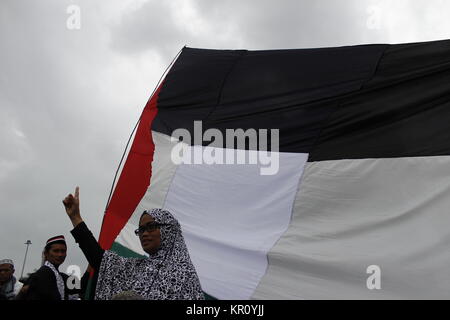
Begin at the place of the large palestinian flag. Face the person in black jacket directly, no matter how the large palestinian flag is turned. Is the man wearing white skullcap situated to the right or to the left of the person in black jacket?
right

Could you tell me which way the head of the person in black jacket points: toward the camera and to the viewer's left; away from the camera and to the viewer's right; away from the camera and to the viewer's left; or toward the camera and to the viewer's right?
toward the camera and to the viewer's right

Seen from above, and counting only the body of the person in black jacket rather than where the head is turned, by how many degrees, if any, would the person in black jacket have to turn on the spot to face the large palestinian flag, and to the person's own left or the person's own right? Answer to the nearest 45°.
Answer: approximately 45° to the person's own left

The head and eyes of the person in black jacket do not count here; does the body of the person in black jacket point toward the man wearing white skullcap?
no
